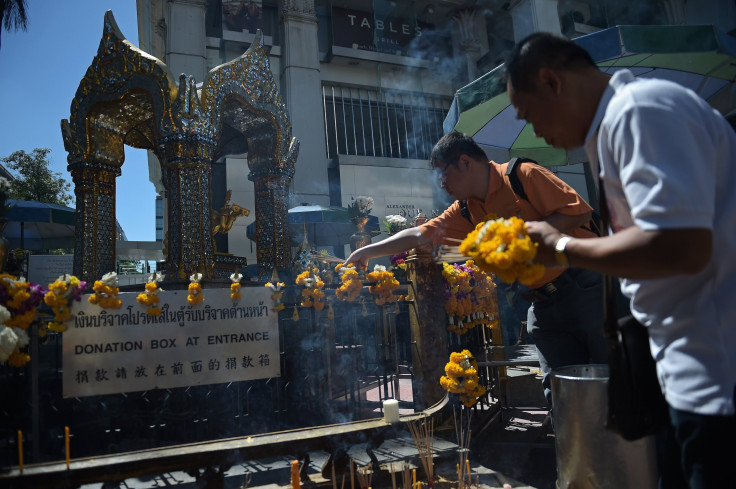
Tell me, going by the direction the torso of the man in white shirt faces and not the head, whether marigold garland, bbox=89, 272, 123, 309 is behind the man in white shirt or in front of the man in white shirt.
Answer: in front

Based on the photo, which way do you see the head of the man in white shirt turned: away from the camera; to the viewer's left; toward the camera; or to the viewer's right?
to the viewer's left

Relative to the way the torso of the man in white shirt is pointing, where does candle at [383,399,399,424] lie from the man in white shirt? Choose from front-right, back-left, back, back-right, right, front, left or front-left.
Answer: front-right

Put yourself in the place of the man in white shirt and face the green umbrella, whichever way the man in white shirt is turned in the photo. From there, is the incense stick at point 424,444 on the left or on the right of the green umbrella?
left

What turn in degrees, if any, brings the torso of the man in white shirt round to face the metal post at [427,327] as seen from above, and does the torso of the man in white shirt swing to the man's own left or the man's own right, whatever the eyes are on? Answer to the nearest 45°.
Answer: approximately 45° to the man's own right

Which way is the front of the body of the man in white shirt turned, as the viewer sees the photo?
to the viewer's left

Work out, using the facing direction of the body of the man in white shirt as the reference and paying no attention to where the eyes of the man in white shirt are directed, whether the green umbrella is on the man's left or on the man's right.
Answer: on the man's right

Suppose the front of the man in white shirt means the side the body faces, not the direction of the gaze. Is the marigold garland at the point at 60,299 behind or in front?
in front
